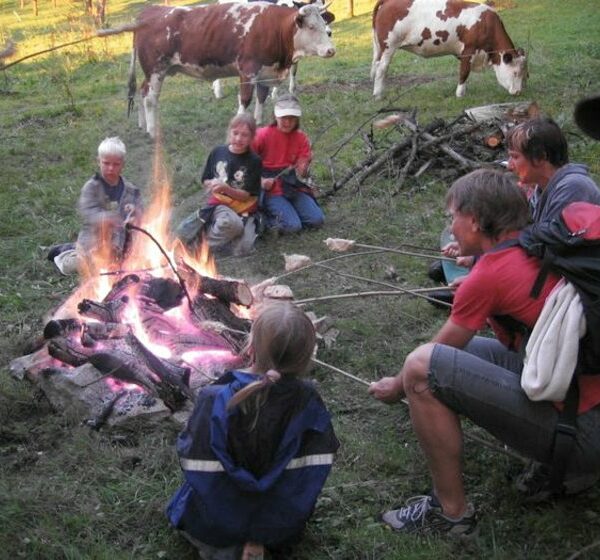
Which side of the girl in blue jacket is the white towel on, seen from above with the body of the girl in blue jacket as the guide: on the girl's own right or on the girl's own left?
on the girl's own right

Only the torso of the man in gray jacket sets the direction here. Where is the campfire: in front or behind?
in front

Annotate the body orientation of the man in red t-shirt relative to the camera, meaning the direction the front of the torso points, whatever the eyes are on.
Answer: to the viewer's left

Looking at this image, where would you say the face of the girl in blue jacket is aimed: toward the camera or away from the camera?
away from the camera

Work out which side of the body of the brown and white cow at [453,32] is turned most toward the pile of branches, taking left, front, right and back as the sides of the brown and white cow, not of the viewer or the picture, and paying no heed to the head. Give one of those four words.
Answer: right

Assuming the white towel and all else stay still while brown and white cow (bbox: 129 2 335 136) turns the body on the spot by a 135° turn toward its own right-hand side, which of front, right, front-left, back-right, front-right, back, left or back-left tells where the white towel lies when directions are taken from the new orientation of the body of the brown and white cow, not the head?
front-left

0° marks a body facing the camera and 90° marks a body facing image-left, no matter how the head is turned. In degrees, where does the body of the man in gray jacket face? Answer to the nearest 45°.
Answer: approximately 90°

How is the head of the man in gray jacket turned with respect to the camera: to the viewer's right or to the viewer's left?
to the viewer's left

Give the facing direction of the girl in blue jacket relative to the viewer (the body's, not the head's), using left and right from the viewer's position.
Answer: facing away from the viewer

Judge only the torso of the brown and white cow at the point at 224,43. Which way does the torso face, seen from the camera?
to the viewer's right

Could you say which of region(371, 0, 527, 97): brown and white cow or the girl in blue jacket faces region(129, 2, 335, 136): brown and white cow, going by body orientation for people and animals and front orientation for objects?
the girl in blue jacket

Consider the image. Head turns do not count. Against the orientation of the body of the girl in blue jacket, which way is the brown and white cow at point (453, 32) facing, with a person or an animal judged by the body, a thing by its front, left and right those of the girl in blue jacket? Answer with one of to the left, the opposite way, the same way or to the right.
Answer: to the right

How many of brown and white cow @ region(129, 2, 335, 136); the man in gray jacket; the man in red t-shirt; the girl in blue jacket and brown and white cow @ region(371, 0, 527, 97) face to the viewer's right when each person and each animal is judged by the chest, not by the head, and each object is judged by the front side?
2

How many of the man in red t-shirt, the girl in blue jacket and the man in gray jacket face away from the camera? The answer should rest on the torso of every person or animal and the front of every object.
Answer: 1

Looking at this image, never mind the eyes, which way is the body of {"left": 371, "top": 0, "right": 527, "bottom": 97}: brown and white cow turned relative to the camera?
to the viewer's right

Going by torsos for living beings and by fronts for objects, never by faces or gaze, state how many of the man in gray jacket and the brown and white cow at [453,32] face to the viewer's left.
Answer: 1

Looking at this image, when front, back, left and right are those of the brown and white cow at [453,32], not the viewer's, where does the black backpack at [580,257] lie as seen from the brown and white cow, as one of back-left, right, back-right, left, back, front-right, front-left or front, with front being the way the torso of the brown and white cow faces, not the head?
right

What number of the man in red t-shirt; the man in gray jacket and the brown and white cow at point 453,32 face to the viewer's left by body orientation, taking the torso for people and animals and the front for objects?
2

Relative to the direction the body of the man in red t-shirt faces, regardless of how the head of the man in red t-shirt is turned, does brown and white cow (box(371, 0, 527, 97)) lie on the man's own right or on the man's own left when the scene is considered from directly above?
on the man's own right
